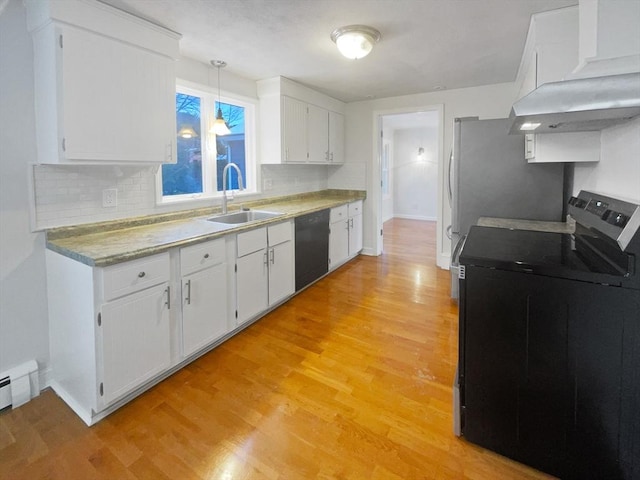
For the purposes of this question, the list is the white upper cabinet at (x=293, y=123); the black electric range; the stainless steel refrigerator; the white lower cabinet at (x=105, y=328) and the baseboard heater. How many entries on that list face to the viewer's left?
2

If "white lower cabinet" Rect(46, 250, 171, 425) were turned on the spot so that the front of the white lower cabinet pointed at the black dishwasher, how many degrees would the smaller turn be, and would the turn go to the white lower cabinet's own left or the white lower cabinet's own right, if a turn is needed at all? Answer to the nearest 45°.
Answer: approximately 90° to the white lower cabinet's own left

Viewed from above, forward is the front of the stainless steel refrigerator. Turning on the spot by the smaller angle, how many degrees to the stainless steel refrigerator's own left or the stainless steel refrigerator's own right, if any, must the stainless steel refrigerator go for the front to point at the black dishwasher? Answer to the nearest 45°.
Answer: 0° — it already faces it

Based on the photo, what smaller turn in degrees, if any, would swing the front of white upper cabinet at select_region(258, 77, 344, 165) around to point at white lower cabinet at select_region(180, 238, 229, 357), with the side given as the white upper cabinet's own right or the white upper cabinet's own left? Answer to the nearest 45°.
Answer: approximately 45° to the white upper cabinet's own right

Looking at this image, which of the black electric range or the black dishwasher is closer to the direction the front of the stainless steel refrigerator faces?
the black dishwasher

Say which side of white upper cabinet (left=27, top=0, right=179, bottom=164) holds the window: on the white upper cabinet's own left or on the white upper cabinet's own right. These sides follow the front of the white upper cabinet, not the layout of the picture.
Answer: on the white upper cabinet's own left

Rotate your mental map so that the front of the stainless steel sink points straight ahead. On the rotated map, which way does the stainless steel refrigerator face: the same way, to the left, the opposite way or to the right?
the opposite way

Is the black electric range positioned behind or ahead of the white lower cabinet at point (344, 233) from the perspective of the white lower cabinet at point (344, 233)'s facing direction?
ahead

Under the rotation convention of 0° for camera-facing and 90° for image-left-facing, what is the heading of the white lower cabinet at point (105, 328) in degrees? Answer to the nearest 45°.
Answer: approximately 315°

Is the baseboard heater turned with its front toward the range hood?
yes

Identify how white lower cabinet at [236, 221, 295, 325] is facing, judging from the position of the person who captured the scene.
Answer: facing the viewer and to the right of the viewer

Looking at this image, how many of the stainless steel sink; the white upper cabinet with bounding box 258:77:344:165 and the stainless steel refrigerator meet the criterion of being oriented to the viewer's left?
1

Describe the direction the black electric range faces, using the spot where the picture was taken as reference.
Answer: facing to the left of the viewer

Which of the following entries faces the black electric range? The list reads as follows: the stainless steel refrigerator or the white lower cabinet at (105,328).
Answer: the white lower cabinet
